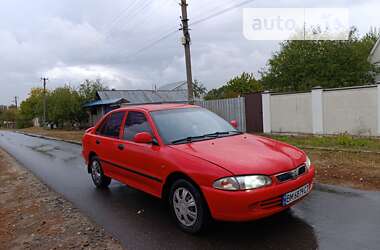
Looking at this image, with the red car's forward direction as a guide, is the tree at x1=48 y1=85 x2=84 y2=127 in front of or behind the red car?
behind

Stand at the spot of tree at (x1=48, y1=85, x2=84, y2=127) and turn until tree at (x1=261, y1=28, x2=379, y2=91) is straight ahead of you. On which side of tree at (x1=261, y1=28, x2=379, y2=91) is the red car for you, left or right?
right

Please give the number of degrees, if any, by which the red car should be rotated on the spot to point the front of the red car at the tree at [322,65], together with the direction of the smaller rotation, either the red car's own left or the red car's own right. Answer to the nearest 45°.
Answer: approximately 90° to the red car's own left

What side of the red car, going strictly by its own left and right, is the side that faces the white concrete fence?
left

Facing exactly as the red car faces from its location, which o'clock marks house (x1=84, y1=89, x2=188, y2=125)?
The house is roughly at 7 o'clock from the red car.

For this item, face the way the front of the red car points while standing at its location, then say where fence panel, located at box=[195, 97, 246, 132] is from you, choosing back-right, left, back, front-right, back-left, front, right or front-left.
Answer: back-left
